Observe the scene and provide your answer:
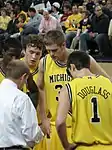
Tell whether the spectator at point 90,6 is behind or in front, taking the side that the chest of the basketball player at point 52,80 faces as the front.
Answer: behind

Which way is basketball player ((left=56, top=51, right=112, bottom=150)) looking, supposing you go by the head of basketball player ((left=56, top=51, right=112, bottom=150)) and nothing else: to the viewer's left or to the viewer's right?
to the viewer's left

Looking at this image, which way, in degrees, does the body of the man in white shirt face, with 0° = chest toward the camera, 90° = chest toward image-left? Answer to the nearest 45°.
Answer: approximately 225°

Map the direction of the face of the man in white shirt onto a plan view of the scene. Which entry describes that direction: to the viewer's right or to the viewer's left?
to the viewer's right

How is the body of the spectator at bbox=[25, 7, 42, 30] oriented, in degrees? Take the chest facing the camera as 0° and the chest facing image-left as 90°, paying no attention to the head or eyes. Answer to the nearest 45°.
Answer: approximately 45°

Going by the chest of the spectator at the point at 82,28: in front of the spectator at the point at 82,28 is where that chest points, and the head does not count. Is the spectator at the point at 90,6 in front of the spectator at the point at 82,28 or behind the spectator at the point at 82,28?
behind

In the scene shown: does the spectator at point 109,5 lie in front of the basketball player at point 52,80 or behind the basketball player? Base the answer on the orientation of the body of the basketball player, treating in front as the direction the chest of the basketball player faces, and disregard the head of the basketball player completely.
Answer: behind

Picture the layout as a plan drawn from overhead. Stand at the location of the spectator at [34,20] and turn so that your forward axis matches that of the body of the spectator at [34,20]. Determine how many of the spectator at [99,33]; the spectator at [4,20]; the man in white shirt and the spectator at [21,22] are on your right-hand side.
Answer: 2

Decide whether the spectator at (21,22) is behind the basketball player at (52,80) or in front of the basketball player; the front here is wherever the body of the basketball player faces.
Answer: behind

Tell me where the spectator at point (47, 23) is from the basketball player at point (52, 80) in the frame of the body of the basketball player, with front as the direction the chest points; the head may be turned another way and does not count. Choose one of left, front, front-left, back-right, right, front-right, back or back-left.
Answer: back

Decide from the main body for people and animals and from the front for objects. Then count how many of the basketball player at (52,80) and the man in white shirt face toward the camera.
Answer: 1

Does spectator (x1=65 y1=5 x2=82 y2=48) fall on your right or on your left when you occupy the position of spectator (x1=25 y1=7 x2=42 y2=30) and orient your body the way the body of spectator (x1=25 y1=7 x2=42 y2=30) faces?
on your left
